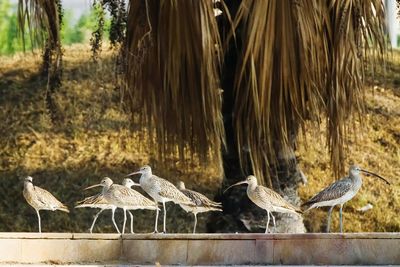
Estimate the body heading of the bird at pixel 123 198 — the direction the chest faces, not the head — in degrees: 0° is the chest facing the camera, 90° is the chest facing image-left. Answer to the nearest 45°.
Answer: approximately 90°

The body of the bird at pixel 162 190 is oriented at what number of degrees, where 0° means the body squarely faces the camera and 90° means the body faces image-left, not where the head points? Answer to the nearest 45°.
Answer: approximately 90°

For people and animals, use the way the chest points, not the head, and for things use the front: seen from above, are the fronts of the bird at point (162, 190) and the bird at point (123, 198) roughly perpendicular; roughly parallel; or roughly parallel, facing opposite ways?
roughly parallel

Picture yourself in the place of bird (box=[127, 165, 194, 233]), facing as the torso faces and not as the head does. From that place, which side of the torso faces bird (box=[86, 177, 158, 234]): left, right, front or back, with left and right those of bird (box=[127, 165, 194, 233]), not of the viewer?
front

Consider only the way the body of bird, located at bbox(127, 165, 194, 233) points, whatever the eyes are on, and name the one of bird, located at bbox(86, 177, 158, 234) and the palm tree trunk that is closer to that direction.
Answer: the bird
